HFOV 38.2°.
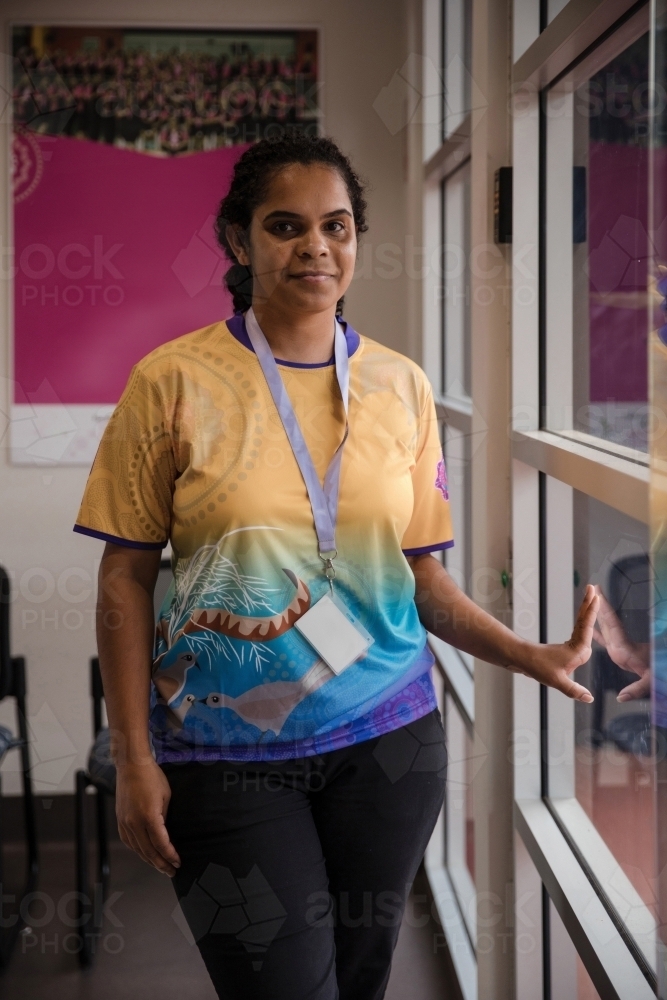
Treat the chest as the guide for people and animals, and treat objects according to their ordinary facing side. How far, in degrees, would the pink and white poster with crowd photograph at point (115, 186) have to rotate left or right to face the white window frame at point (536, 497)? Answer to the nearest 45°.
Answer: approximately 45° to its left

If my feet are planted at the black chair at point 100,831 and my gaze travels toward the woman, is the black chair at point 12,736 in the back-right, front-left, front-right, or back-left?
back-right

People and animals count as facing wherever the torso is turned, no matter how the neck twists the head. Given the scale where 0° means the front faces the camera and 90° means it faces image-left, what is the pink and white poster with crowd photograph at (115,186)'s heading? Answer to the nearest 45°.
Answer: approximately 0°
